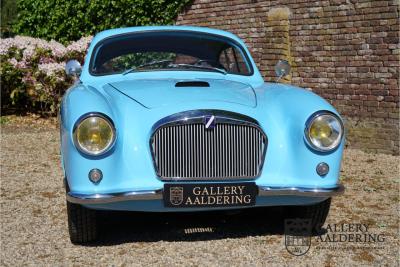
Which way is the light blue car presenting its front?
toward the camera

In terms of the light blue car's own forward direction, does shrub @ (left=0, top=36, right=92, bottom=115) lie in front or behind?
behind
